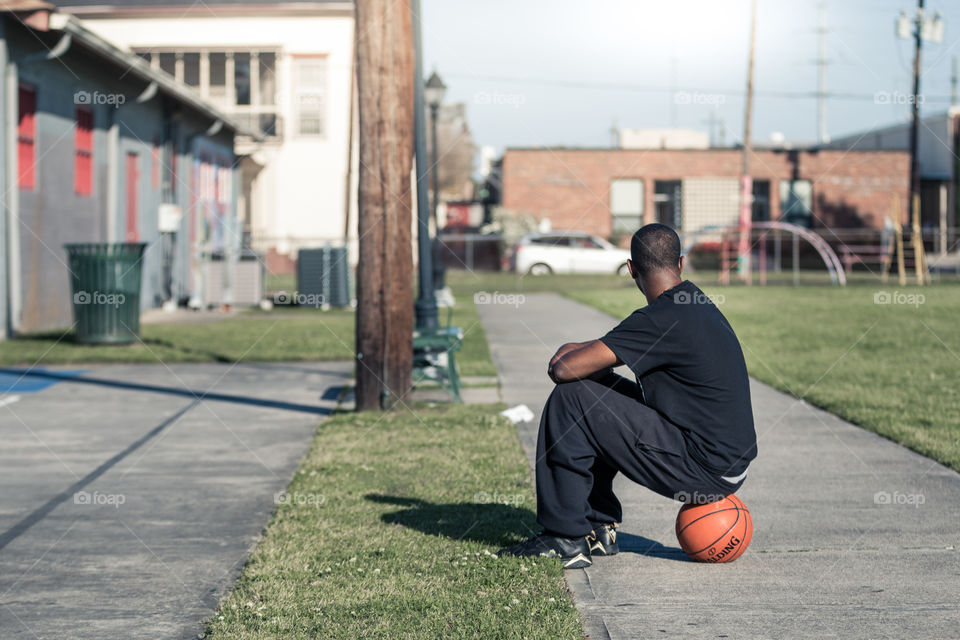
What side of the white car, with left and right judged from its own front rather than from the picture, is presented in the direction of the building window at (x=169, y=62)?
back

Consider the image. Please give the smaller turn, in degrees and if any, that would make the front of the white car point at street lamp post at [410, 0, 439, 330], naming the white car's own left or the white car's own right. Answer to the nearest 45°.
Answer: approximately 90° to the white car's own right

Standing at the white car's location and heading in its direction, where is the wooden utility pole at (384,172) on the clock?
The wooden utility pole is roughly at 3 o'clock from the white car.

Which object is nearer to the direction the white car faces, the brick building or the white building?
the brick building

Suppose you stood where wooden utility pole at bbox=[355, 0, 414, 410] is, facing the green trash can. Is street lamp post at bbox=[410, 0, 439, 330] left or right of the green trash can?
right

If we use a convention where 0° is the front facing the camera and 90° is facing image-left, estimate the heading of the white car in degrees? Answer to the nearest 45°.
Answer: approximately 270°

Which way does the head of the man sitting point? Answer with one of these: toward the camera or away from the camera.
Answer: away from the camera
